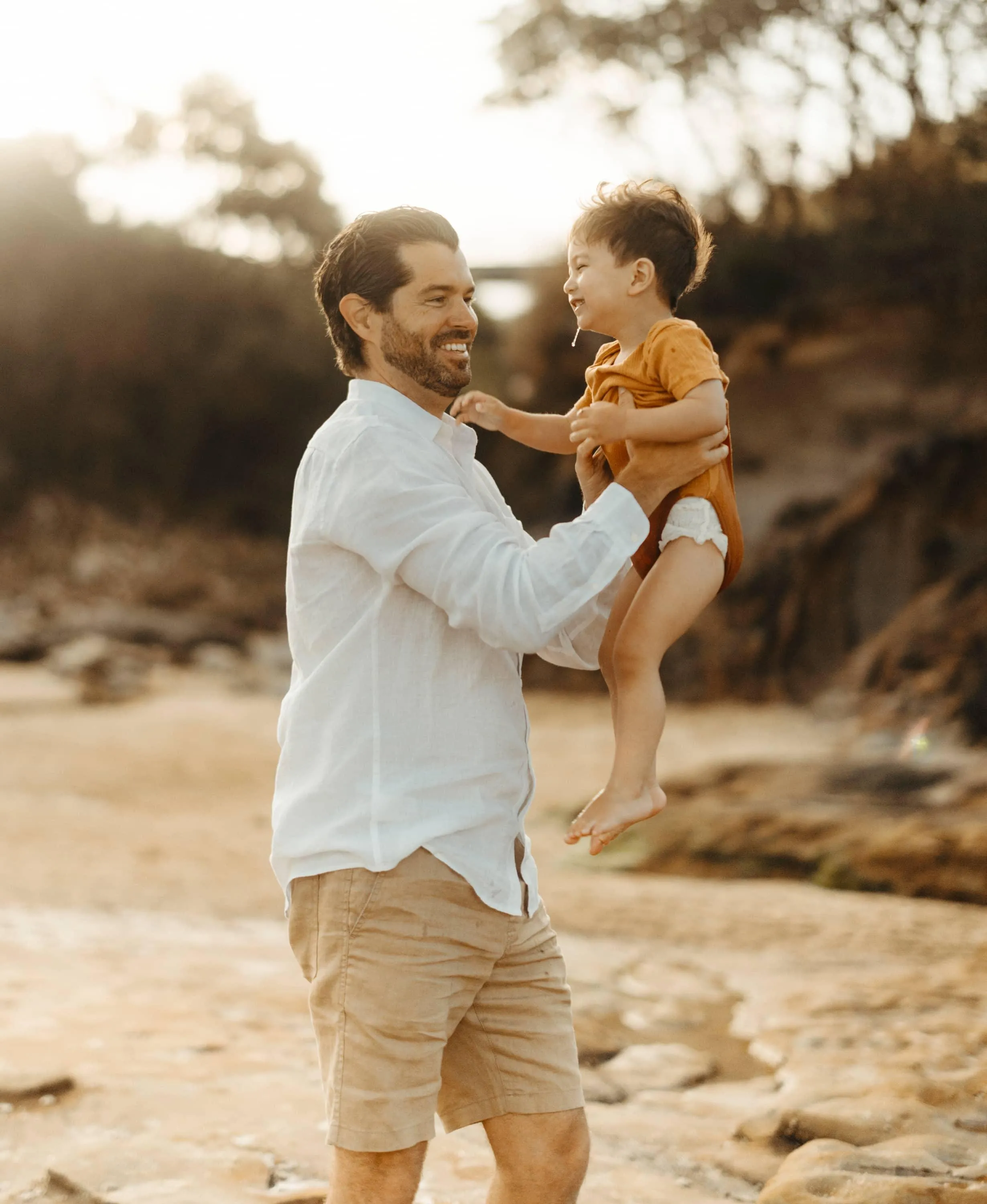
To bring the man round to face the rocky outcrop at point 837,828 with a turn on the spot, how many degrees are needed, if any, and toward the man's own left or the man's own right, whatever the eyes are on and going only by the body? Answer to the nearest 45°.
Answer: approximately 90° to the man's own left

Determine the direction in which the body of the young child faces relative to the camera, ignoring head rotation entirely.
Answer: to the viewer's left

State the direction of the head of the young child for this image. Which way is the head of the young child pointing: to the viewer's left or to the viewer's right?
to the viewer's left

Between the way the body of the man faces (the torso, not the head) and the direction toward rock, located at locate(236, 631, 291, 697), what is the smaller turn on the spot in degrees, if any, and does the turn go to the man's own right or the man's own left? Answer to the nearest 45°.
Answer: approximately 90° to the man's own left

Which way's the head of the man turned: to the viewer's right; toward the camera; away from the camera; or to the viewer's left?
to the viewer's right

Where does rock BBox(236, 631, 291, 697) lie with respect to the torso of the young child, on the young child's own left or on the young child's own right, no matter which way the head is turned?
on the young child's own right

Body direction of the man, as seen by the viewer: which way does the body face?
to the viewer's right
